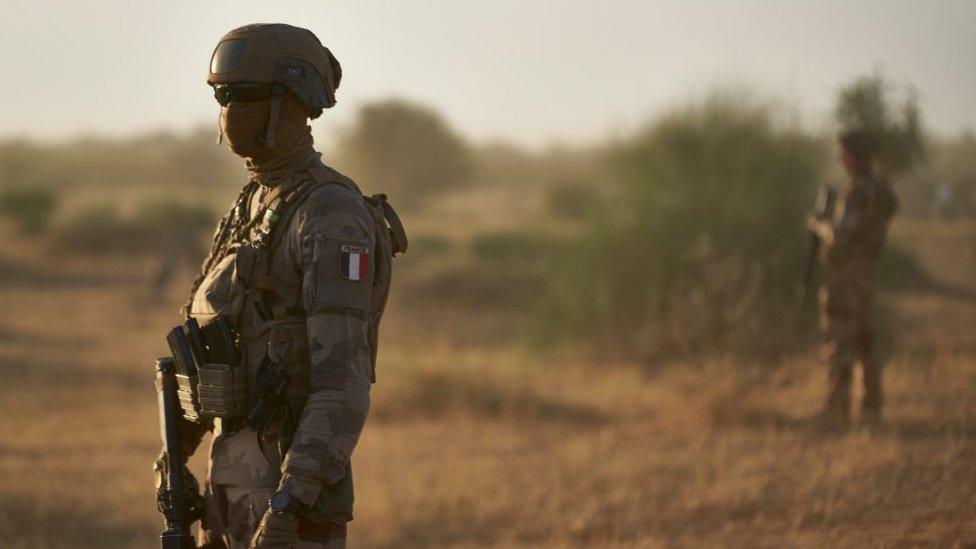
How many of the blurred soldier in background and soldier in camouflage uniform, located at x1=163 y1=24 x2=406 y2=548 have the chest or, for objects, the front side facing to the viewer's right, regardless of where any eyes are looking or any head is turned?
0

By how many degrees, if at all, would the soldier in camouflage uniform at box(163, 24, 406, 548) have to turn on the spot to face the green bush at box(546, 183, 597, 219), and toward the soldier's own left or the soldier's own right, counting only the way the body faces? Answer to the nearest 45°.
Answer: approximately 135° to the soldier's own right

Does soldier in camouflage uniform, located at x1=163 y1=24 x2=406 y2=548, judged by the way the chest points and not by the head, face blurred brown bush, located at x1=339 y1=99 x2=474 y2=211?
no

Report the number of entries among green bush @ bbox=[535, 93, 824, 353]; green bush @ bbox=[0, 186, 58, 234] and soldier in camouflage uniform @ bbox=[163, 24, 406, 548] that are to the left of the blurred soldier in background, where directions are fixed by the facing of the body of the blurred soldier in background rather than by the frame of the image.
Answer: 1

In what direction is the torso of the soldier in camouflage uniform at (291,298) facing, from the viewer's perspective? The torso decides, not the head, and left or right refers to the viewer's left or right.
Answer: facing the viewer and to the left of the viewer

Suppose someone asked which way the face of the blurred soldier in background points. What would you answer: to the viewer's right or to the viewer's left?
to the viewer's left

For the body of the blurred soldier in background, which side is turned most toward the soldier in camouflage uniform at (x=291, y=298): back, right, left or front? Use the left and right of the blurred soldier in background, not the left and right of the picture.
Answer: left

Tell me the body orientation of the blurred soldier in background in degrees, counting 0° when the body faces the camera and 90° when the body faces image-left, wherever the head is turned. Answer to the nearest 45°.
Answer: approximately 90°

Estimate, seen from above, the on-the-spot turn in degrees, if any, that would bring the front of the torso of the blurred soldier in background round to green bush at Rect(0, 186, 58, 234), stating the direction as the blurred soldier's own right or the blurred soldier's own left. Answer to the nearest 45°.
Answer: approximately 45° to the blurred soldier's own right

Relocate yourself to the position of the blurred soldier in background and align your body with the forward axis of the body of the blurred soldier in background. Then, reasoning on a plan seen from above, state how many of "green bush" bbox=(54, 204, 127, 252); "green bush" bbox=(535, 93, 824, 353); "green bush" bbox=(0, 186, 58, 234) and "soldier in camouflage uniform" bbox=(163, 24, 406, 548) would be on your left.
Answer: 1
